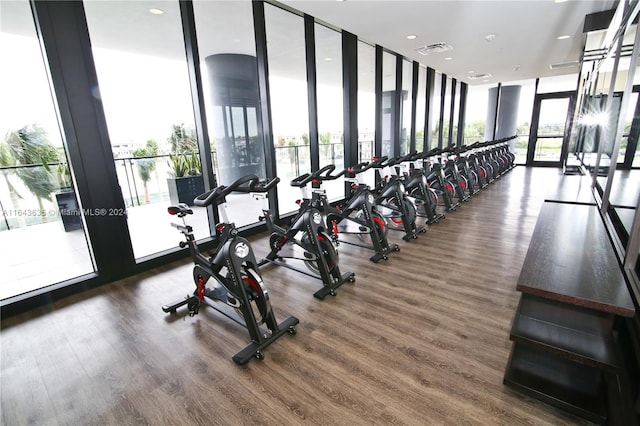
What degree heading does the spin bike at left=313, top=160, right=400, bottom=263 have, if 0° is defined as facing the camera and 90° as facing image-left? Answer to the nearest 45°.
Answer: approximately 315°

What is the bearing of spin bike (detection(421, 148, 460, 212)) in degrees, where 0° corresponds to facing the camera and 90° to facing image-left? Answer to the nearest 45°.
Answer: approximately 315°

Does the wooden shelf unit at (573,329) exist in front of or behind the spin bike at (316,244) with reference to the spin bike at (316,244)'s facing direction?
in front

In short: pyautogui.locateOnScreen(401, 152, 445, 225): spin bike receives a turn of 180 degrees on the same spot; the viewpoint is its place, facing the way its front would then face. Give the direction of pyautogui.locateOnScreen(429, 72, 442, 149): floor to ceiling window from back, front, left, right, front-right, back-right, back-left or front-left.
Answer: front-right

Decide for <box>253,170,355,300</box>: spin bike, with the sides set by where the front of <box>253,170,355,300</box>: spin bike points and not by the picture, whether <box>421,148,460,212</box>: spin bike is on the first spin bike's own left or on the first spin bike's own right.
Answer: on the first spin bike's own left

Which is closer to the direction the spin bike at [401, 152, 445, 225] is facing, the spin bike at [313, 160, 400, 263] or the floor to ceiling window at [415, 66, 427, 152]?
the spin bike

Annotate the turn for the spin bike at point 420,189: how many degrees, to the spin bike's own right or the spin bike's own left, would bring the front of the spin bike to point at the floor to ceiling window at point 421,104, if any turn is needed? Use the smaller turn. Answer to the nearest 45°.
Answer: approximately 135° to the spin bike's own left

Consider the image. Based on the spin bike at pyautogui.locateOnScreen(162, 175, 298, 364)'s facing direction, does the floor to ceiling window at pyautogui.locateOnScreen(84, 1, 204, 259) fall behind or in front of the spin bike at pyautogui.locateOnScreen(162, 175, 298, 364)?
behind

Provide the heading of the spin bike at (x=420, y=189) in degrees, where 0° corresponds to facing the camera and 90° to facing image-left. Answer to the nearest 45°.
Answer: approximately 315°

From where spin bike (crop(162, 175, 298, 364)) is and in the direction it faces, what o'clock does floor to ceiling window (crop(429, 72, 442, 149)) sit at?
The floor to ceiling window is roughly at 9 o'clock from the spin bike.

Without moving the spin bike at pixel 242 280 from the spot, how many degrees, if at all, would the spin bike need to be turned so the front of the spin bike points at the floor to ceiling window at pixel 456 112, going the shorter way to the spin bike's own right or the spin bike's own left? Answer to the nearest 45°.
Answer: approximately 90° to the spin bike's own left

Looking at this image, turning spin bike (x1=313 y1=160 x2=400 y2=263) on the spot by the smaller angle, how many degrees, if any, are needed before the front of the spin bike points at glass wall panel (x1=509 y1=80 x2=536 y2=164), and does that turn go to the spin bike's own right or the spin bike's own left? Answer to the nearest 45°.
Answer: approximately 90° to the spin bike's own left

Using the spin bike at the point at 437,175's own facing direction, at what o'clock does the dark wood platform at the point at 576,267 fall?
The dark wood platform is roughly at 1 o'clock from the spin bike.
